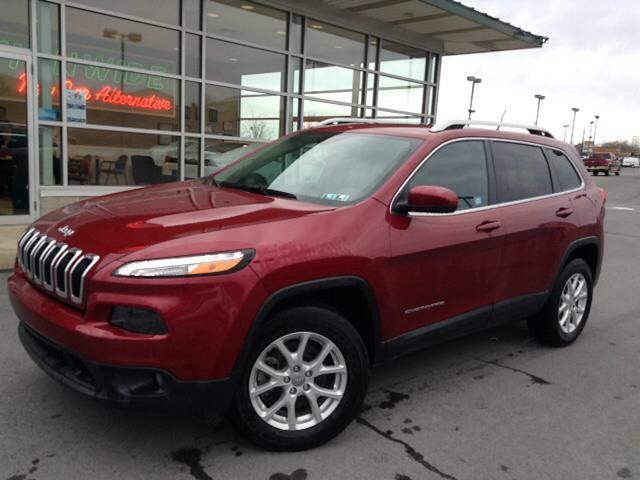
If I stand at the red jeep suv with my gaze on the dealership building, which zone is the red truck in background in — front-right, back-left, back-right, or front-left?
front-right

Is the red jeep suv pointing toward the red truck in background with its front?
no

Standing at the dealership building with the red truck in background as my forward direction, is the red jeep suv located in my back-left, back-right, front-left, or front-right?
back-right

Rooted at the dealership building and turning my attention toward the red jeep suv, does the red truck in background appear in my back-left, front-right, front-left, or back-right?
back-left

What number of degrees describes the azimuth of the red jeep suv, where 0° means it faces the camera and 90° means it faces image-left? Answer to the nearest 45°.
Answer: approximately 45°

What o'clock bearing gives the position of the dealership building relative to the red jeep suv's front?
The dealership building is roughly at 4 o'clock from the red jeep suv.
